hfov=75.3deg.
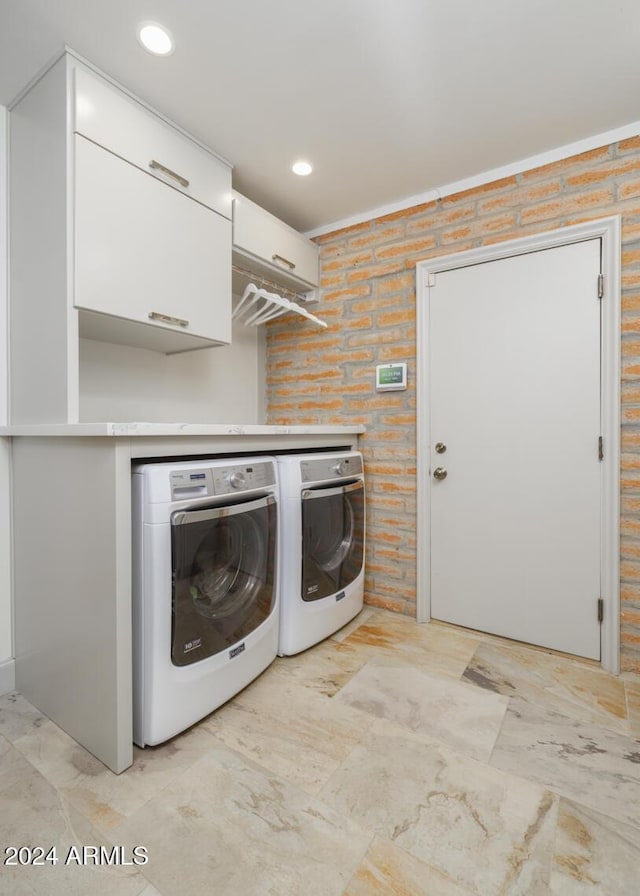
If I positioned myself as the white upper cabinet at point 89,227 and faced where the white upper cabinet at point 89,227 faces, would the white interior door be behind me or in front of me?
in front

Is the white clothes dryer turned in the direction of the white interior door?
no

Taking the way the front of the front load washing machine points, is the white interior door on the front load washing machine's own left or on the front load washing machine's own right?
on the front load washing machine's own left

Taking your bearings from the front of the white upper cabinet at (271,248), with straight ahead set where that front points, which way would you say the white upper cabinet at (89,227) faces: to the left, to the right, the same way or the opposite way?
the same way

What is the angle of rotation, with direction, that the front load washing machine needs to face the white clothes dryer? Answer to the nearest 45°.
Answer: approximately 90° to its left

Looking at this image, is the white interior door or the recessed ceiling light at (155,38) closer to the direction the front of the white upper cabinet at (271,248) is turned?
the white interior door

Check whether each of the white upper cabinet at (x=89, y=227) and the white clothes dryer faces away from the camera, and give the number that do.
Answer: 0

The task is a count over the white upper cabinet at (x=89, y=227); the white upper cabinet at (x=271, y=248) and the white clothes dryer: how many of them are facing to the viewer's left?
0

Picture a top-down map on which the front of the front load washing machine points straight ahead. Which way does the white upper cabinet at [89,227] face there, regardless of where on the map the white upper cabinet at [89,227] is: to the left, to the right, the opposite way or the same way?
the same way
